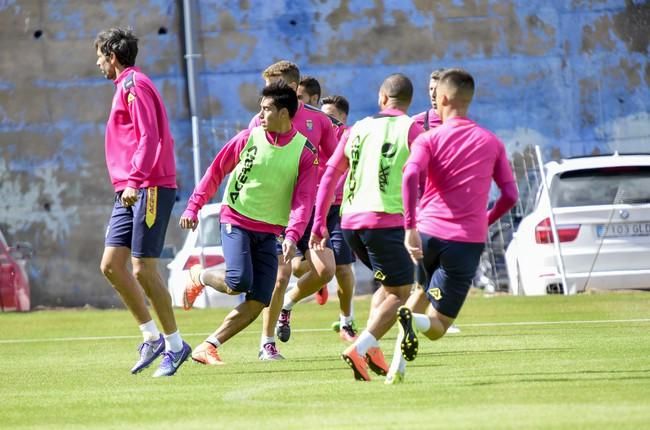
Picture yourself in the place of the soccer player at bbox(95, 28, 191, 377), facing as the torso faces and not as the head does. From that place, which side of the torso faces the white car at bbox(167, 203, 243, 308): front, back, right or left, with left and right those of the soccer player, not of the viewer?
right

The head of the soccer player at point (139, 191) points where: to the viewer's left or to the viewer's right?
to the viewer's left

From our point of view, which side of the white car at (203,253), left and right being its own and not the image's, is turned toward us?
back

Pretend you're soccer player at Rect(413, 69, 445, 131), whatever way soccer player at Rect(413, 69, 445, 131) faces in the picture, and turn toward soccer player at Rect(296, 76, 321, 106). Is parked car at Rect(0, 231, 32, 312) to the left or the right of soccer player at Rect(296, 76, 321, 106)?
right

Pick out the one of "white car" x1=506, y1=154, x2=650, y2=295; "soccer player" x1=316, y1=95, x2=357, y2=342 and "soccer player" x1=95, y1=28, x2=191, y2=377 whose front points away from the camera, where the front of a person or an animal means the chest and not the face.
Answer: the white car

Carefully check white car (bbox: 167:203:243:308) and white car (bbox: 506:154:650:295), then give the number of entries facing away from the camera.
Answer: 2

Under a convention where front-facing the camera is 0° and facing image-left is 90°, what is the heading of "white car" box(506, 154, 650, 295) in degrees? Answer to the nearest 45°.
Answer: approximately 180°

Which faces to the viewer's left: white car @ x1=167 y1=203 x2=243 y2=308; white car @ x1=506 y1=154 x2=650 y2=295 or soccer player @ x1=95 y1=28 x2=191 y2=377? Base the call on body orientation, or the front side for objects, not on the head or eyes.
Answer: the soccer player

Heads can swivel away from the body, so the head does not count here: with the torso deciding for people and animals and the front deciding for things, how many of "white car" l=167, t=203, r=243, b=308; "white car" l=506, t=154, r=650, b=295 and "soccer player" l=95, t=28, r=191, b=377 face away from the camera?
2
